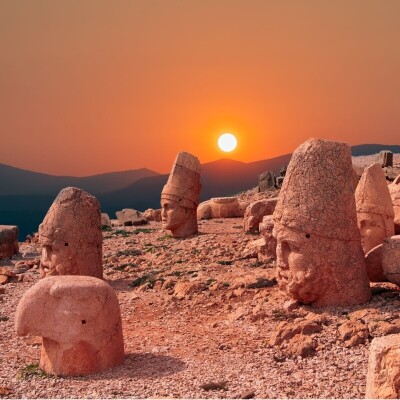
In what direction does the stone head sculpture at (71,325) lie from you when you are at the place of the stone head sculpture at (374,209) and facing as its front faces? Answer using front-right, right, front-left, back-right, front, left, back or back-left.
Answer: front

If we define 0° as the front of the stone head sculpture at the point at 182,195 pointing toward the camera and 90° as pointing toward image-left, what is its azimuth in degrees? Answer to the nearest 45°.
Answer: approximately 45°

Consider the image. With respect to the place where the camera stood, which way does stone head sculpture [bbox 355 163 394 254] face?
facing the viewer and to the left of the viewer

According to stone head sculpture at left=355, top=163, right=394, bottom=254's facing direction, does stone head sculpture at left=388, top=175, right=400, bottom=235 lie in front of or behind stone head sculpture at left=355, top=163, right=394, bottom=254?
behind

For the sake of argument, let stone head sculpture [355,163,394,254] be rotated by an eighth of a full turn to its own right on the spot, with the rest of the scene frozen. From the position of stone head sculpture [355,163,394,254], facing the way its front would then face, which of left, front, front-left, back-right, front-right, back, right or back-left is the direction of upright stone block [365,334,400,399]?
left

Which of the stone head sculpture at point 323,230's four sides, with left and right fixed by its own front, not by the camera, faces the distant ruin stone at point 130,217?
right

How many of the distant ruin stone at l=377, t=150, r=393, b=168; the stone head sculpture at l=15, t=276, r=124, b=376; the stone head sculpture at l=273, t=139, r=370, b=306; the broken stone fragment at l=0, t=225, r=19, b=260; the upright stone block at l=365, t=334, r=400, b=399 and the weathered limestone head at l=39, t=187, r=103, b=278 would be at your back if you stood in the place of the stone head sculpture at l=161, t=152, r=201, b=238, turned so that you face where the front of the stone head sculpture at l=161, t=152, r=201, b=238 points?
1

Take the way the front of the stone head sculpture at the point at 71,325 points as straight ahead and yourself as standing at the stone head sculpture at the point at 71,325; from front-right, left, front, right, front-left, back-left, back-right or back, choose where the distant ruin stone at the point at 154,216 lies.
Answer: right

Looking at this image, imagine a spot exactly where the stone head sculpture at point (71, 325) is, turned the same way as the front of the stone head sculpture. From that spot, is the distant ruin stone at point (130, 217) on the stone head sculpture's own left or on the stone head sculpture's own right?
on the stone head sculpture's own right

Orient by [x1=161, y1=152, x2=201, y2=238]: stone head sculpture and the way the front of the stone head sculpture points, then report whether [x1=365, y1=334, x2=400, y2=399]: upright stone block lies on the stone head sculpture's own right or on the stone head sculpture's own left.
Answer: on the stone head sculpture's own left

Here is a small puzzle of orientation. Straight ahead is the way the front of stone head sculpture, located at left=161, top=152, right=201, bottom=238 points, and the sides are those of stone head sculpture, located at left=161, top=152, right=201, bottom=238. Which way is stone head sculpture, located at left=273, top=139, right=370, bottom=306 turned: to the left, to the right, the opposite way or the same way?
the same way
